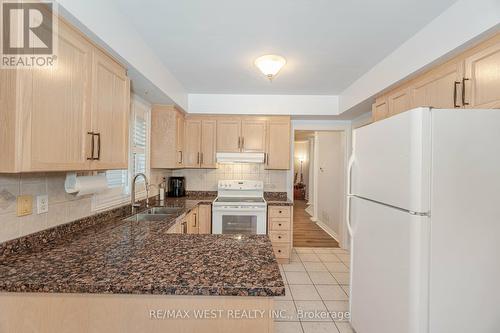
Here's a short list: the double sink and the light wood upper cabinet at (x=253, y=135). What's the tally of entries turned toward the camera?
1

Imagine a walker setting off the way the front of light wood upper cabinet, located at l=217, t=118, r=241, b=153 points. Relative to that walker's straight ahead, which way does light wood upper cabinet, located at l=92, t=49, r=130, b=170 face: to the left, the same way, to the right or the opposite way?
to the left

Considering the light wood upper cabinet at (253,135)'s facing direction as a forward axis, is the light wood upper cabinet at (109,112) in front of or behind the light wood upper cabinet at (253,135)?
in front

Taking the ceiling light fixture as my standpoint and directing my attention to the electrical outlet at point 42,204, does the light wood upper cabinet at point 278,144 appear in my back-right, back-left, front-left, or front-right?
back-right

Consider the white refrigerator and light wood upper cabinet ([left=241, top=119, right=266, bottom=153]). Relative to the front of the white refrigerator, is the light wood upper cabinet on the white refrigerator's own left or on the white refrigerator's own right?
on the white refrigerator's own right

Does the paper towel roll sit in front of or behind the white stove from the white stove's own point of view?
in front

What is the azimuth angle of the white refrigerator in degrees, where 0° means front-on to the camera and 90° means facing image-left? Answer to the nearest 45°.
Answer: approximately 45°

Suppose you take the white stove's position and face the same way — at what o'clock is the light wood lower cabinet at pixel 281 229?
The light wood lower cabinet is roughly at 9 o'clock from the white stove.
